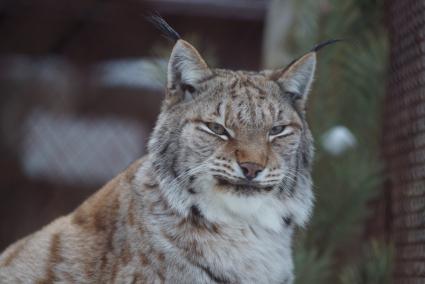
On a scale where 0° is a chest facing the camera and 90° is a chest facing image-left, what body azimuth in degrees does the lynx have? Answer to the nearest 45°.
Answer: approximately 315°
